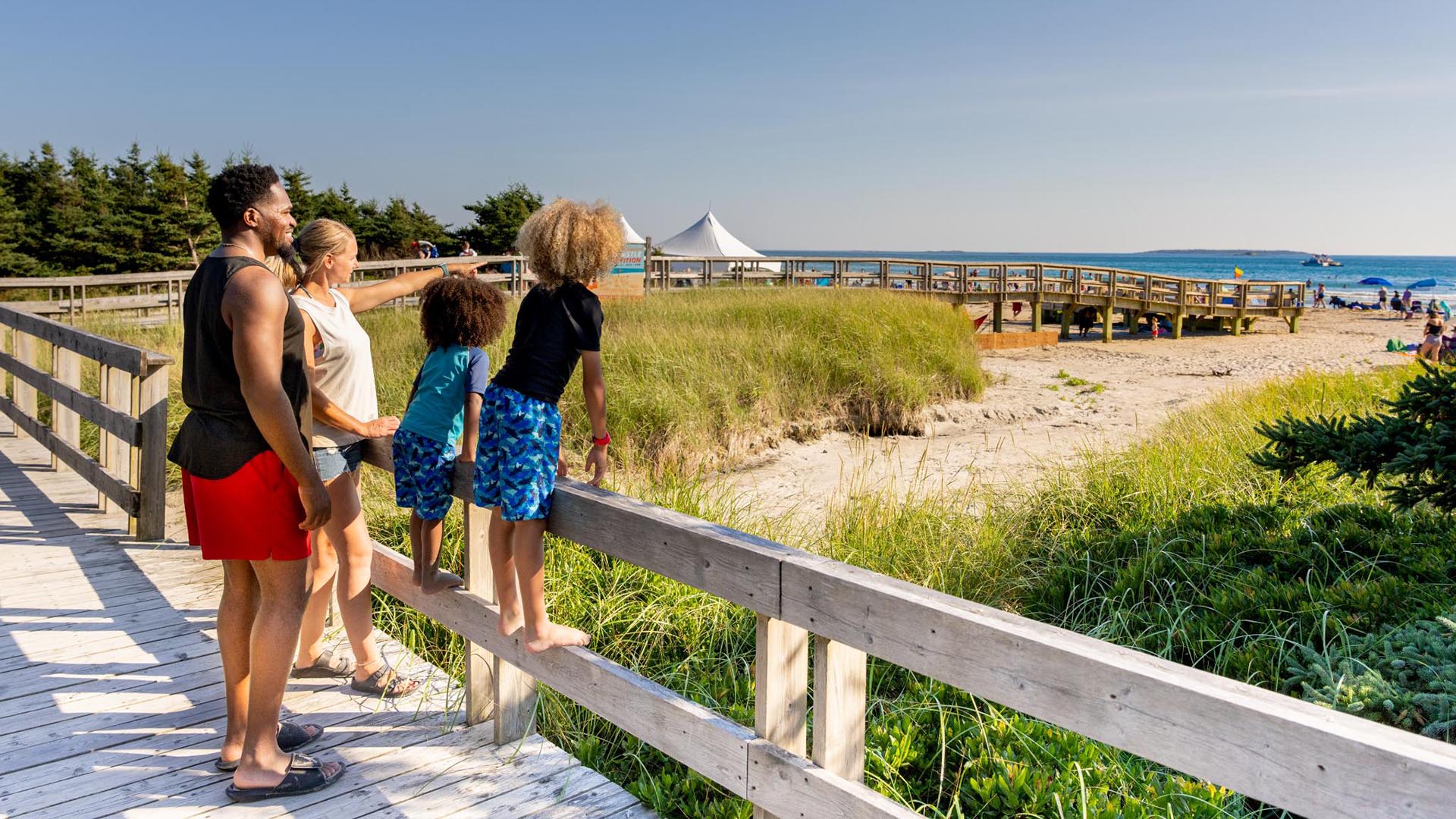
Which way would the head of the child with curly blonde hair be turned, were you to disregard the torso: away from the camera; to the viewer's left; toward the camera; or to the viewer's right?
away from the camera

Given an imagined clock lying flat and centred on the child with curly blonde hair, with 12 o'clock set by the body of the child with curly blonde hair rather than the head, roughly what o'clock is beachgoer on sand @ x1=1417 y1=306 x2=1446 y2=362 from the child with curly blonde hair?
The beachgoer on sand is roughly at 12 o'clock from the child with curly blonde hair.

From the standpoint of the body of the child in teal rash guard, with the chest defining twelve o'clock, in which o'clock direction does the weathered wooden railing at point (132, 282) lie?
The weathered wooden railing is roughly at 10 o'clock from the child in teal rash guard.

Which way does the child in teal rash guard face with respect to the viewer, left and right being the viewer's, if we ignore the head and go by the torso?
facing away from the viewer and to the right of the viewer

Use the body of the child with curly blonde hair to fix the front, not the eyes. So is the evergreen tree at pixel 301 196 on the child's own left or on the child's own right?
on the child's own left

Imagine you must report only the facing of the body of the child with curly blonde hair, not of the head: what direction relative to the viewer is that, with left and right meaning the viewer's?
facing away from the viewer and to the right of the viewer

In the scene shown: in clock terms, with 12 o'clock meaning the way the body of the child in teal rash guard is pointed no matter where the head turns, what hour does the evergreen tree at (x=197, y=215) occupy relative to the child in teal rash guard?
The evergreen tree is roughly at 10 o'clock from the child in teal rash guard.

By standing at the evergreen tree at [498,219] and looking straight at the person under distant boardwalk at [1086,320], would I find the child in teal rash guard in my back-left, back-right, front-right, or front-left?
front-right

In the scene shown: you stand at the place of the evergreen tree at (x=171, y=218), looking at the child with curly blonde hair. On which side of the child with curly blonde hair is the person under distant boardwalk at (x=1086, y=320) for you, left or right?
left

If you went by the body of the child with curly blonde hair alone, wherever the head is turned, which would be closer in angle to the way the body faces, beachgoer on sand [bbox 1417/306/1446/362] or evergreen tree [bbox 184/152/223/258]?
the beachgoer on sand

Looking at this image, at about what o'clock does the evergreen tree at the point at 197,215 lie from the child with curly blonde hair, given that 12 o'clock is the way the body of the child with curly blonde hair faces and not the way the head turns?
The evergreen tree is roughly at 10 o'clock from the child with curly blonde hair.

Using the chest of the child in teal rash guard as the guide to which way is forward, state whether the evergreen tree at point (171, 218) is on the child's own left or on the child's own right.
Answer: on the child's own left

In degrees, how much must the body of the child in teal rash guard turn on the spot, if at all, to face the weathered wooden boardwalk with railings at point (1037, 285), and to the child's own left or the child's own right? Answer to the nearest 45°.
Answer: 0° — they already face it

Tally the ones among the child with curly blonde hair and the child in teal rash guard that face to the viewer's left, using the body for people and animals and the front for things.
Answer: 0

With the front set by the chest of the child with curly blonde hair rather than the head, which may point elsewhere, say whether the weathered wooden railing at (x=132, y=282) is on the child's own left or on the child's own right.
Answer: on the child's own left

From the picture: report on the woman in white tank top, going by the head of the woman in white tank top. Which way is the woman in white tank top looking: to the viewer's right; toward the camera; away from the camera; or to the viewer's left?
to the viewer's right
